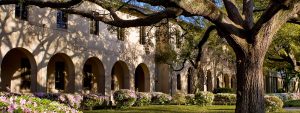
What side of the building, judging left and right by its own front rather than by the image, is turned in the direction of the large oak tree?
front

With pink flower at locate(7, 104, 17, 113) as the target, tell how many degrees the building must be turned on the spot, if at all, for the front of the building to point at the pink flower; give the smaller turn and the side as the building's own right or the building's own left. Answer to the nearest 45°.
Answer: approximately 45° to the building's own right

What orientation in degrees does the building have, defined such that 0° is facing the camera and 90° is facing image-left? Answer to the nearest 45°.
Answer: approximately 315°

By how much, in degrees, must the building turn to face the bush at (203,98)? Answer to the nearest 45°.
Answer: approximately 45° to its left

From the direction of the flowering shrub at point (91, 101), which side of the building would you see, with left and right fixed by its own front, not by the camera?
front

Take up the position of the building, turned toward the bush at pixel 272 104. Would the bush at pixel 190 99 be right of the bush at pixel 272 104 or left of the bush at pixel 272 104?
left

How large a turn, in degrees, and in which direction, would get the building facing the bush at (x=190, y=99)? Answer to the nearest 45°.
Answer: approximately 45° to its left

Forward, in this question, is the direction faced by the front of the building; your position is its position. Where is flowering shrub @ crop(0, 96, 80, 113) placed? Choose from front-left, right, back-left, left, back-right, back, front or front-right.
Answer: front-right

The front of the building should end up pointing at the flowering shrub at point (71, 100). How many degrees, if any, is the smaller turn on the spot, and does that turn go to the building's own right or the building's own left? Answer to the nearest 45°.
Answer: approximately 45° to the building's own right

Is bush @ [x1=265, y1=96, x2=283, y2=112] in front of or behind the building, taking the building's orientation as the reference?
in front
